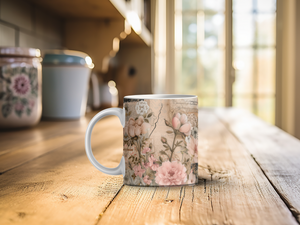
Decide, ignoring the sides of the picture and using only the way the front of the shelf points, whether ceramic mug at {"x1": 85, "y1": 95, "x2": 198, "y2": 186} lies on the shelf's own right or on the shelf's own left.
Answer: on the shelf's own right

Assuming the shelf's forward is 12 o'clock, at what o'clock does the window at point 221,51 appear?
The window is roughly at 10 o'clock from the shelf.

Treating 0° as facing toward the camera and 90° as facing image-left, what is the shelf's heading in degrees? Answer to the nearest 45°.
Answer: approximately 270°

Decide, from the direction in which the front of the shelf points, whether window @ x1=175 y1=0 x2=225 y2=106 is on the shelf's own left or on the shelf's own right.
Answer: on the shelf's own left
